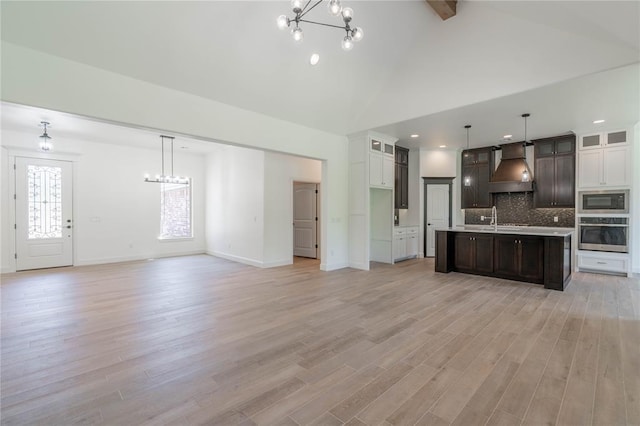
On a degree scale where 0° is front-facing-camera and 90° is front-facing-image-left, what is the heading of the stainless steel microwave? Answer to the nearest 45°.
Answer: approximately 0°

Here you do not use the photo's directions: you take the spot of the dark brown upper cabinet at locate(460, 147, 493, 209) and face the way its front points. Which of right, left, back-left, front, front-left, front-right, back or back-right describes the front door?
front-right

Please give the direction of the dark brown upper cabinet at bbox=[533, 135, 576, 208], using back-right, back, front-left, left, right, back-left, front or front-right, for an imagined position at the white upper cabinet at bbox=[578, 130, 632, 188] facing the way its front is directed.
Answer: right

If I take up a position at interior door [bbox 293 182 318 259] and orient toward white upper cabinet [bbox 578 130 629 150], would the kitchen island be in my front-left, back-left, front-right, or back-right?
front-right

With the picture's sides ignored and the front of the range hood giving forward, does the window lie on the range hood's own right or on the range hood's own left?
on the range hood's own right

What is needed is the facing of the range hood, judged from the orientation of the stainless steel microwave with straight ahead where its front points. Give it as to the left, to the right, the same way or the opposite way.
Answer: the same way

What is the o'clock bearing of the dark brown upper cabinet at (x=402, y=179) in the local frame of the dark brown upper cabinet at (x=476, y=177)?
the dark brown upper cabinet at (x=402, y=179) is roughly at 2 o'clock from the dark brown upper cabinet at (x=476, y=177).

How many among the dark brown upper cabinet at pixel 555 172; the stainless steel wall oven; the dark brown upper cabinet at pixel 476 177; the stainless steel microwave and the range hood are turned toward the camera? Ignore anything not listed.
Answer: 5

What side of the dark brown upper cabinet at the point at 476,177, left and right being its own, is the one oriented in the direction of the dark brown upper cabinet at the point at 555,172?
left

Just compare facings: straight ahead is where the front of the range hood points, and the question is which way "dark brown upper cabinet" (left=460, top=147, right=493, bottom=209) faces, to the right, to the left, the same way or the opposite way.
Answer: the same way

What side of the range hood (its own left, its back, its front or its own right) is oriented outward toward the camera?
front

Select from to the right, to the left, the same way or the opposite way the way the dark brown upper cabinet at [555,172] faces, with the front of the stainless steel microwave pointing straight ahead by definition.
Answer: the same way

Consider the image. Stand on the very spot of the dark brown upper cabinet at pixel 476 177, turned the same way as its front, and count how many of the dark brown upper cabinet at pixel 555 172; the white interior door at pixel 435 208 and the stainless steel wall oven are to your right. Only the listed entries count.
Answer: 1

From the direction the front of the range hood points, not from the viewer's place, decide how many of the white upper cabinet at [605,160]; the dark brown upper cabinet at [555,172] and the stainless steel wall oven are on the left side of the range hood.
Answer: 3

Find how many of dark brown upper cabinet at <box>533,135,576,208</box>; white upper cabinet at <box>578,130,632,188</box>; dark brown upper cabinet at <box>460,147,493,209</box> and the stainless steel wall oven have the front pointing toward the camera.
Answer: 4

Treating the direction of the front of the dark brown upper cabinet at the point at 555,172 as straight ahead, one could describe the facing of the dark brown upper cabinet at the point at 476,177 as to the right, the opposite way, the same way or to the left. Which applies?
the same way

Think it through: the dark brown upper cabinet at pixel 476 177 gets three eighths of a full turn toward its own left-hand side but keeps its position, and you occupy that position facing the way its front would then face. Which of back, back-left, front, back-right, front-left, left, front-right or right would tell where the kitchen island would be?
back-right

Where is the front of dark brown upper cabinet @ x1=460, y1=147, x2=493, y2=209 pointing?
toward the camera

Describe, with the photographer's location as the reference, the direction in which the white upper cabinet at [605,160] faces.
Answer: facing the viewer

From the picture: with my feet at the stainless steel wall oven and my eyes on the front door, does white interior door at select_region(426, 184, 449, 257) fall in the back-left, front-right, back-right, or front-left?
front-right

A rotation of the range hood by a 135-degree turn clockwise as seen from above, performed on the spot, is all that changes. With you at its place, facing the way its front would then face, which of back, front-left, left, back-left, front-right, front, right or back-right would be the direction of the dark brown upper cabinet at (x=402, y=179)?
front-left
